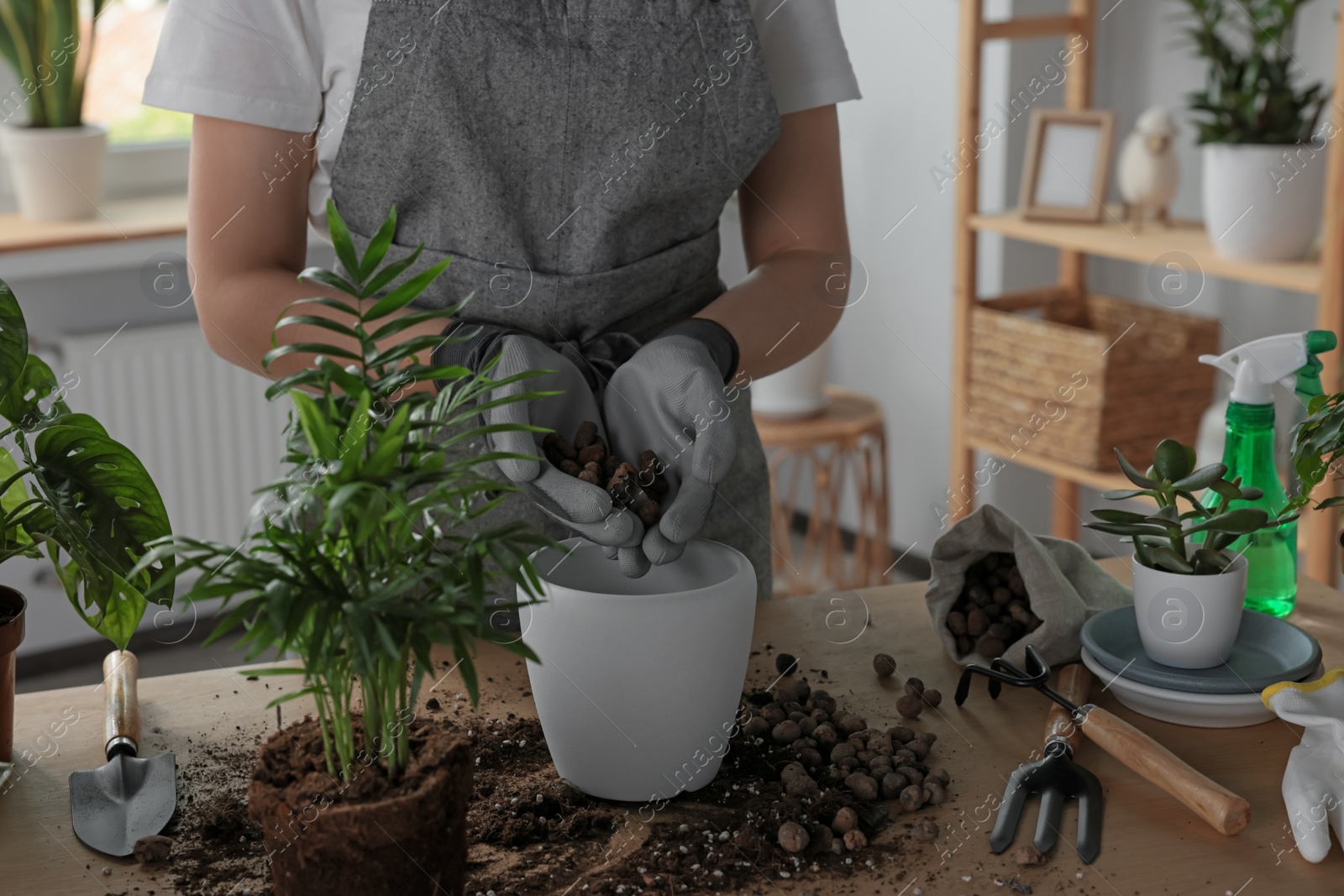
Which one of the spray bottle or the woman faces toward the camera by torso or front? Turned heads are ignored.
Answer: the woman

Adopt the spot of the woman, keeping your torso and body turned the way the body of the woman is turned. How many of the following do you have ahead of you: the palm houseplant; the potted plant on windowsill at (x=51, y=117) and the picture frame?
1

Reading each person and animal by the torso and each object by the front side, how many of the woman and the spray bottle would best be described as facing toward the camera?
1

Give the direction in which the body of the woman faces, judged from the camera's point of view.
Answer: toward the camera

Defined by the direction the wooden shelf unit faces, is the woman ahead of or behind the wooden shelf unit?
ahead

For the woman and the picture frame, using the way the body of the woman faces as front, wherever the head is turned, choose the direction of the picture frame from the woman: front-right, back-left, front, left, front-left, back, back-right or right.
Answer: back-left
